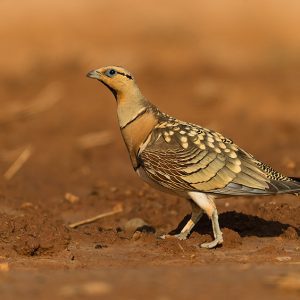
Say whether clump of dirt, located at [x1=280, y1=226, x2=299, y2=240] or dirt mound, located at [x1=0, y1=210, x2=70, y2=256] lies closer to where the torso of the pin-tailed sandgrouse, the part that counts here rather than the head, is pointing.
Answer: the dirt mound

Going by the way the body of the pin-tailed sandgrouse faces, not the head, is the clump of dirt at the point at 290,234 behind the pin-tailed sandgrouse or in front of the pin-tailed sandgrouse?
behind

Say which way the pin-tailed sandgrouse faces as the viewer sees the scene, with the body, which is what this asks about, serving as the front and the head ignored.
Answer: to the viewer's left

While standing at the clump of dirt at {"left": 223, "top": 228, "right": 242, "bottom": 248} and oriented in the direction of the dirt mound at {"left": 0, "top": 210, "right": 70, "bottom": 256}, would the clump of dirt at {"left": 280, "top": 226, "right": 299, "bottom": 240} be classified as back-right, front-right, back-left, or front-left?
back-right

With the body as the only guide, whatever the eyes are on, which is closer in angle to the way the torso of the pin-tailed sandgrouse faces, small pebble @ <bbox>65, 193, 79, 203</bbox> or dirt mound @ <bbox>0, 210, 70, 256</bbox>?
the dirt mound

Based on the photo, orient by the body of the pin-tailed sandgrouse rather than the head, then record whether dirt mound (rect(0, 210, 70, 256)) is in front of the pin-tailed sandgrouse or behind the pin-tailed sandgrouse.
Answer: in front

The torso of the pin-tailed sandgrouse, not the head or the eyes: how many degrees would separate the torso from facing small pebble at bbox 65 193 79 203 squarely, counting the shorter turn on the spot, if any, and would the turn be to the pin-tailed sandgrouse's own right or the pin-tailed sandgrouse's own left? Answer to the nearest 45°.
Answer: approximately 45° to the pin-tailed sandgrouse's own right
